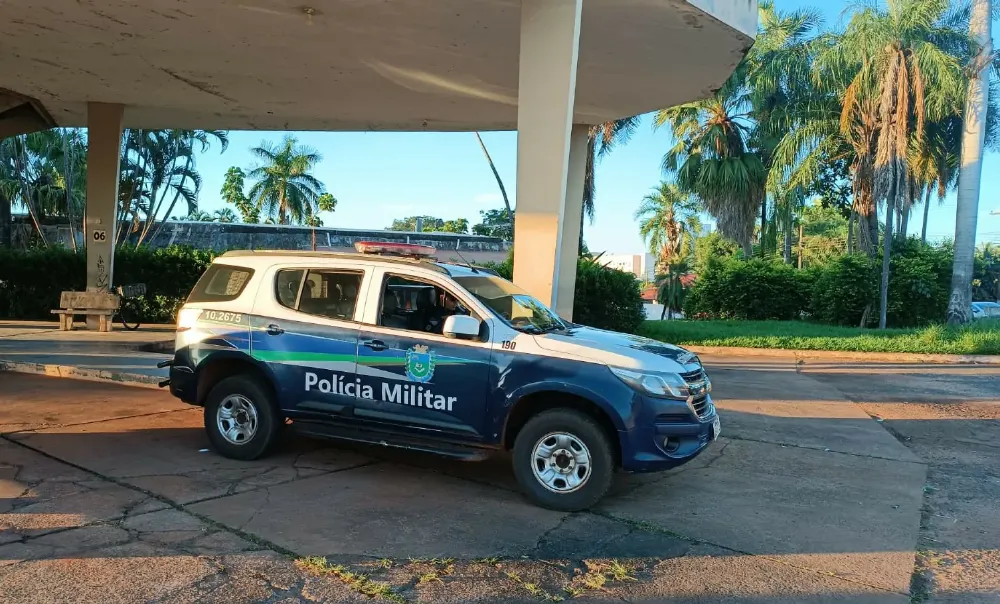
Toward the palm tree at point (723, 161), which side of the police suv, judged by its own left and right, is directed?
left

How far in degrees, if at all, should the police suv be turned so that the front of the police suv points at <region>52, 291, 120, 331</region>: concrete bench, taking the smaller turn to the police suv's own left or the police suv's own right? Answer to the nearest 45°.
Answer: approximately 180°

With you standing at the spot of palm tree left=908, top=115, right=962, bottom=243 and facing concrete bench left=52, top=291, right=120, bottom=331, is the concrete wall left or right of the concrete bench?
right

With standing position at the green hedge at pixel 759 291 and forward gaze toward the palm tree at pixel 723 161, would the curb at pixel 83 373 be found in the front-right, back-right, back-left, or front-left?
back-left

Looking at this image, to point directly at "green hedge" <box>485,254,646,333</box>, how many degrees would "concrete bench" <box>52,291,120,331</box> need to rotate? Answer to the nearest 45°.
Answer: approximately 90° to its left

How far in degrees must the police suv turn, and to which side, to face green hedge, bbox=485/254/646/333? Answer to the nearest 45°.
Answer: approximately 135° to its left

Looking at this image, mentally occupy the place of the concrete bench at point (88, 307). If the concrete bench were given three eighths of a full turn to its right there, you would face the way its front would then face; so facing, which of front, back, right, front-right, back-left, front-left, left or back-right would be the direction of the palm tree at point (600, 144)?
back-right

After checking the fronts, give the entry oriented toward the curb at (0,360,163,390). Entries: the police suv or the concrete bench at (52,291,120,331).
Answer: the concrete bench

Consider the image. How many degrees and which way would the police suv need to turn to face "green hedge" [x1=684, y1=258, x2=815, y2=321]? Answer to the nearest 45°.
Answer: approximately 90° to its left

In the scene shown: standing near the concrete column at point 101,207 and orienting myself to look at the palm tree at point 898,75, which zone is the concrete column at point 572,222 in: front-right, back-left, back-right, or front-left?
front-right

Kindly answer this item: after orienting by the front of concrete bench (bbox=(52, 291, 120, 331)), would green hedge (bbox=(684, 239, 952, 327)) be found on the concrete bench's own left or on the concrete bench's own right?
on the concrete bench's own left

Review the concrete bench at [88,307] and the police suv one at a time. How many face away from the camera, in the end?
0

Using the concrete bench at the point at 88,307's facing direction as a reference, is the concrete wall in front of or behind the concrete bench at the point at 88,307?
behind

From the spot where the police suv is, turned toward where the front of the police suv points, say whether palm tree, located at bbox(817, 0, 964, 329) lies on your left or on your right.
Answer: on your left

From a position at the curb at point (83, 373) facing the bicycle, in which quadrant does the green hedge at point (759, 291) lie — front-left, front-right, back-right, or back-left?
front-right
